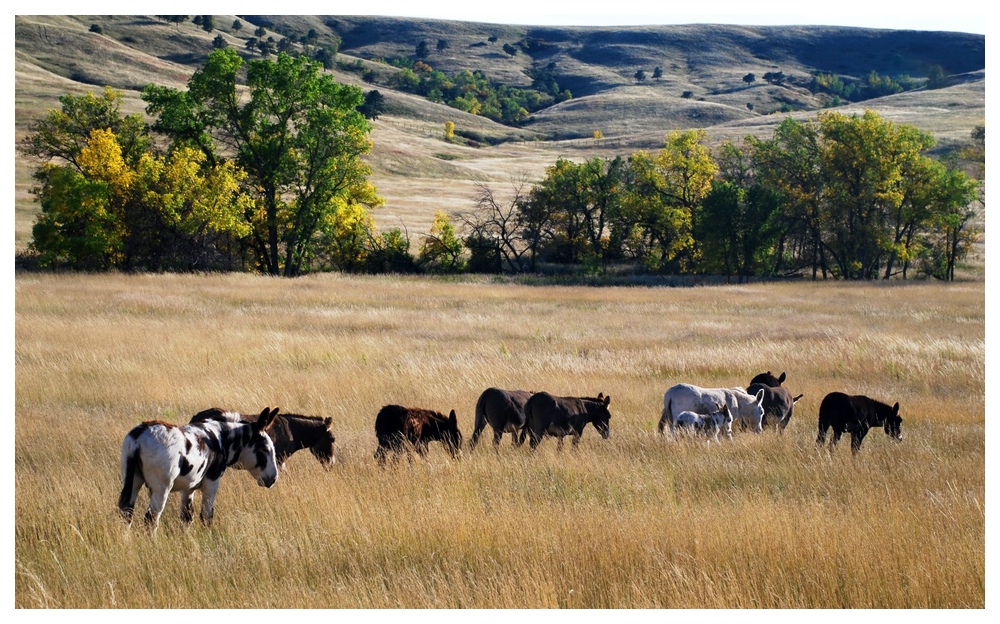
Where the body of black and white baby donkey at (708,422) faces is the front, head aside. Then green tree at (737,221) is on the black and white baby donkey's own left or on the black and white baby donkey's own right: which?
on the black and white baby donkey's own left

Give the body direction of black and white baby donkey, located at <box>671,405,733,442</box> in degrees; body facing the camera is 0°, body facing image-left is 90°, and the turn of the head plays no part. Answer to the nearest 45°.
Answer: approximately 270°

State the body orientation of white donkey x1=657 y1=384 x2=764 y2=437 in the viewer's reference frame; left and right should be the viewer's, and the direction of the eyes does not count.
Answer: facing to the right of the viewer

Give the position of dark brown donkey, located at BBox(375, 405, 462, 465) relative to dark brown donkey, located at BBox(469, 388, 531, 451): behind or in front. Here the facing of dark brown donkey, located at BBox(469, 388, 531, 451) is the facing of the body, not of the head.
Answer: behind

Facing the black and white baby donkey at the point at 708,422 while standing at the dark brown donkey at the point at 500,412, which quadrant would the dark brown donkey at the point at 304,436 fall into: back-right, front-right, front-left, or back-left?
back-right

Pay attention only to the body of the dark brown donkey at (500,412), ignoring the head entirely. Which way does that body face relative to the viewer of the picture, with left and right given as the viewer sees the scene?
facing away from the viewer and to the right of the viewer

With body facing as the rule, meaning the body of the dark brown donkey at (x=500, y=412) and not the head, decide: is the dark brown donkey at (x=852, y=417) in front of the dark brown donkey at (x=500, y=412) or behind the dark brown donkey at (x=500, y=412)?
in front

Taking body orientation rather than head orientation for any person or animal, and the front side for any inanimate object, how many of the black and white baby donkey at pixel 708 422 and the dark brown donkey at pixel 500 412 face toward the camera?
0

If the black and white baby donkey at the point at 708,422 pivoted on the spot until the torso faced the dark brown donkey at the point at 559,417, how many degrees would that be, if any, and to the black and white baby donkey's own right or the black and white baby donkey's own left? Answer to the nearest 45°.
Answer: approximately 135° to the black and white baby donkey's own right

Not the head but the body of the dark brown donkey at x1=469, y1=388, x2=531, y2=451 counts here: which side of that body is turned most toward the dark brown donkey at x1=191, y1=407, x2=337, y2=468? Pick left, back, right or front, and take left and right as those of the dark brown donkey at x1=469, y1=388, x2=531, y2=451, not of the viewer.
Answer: back
